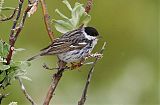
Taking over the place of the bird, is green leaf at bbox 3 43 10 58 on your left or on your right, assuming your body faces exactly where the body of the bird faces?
on your right

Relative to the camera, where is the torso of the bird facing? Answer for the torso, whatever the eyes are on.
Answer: to the viewer's right
